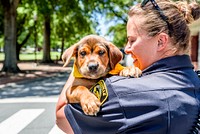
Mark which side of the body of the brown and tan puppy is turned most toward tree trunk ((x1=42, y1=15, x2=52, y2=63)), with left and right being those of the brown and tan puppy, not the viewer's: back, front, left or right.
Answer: back

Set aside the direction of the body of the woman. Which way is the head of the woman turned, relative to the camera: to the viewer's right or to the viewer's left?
to the viewer's left

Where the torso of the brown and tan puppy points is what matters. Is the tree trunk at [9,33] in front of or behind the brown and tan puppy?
behind

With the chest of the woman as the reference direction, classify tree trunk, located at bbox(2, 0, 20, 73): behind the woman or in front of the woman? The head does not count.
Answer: in front

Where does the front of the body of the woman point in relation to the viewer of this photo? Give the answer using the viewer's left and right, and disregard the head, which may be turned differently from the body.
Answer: facing away from the viewer and to the left of the viewer
